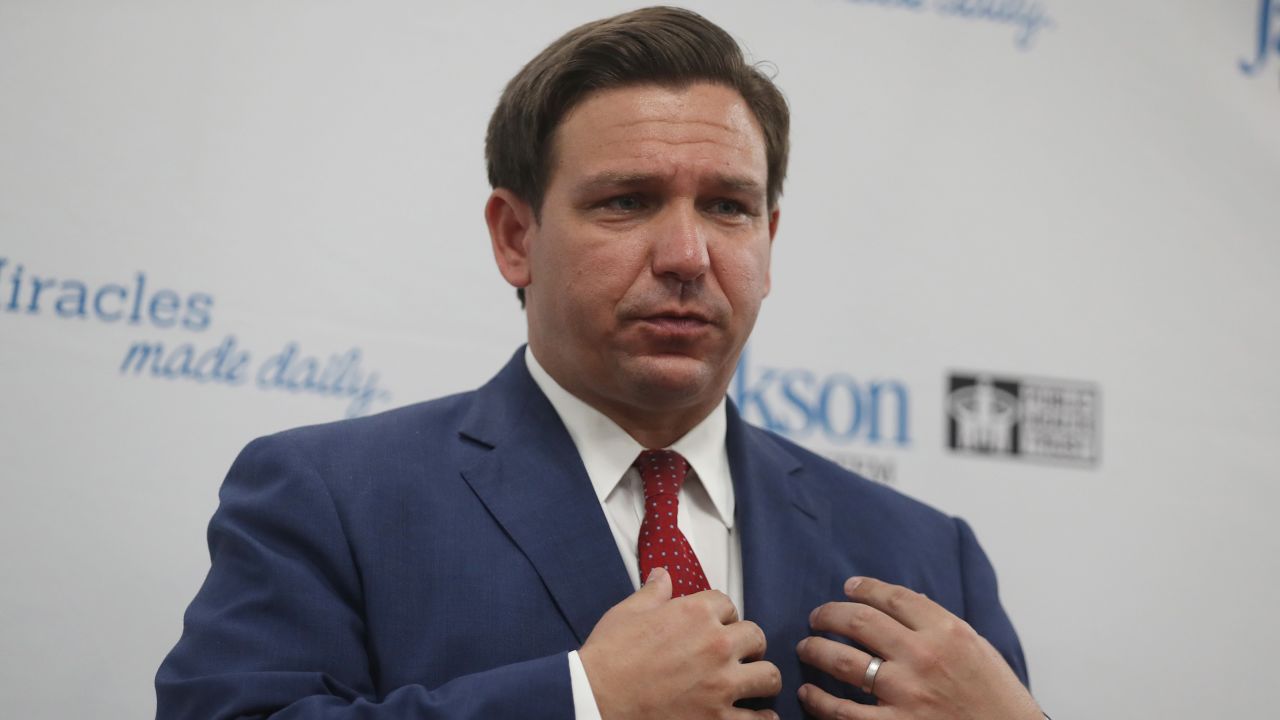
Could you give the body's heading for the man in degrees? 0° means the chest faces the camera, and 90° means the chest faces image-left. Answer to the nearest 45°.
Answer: approximately 315°
